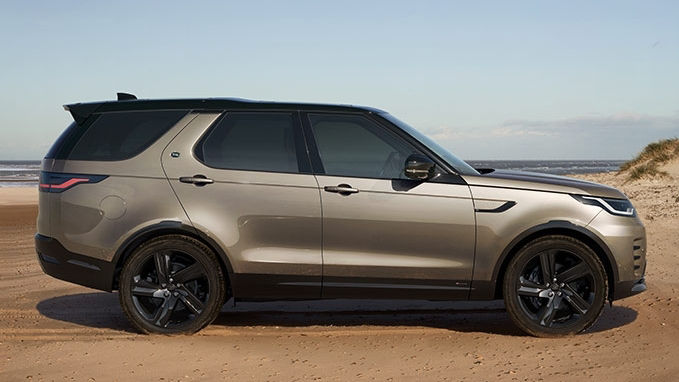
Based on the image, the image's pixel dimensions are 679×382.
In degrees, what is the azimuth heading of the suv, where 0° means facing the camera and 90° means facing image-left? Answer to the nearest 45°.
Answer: approximately 270°
